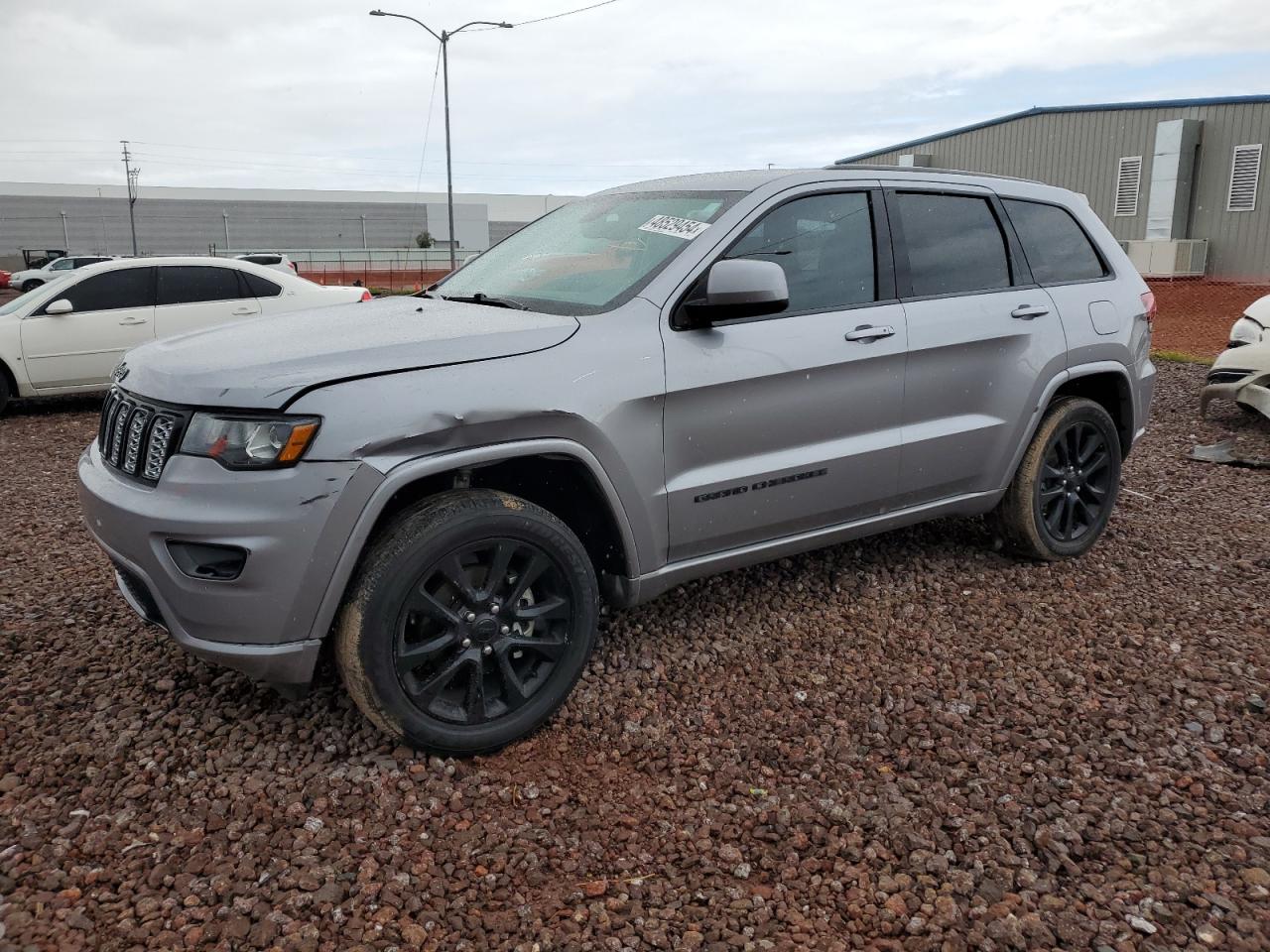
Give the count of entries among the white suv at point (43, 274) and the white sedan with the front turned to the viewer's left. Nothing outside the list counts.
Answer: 2

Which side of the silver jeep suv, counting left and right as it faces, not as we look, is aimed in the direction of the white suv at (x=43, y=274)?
right

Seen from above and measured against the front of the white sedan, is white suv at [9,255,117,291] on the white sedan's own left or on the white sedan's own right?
on the white sedan's own right

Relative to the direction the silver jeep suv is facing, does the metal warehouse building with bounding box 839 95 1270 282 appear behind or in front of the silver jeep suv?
behind

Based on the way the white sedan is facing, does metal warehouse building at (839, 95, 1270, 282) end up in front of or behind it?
behind

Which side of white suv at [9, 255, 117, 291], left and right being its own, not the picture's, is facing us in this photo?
left

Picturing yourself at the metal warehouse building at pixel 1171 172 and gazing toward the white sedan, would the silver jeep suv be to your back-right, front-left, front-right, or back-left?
front-left

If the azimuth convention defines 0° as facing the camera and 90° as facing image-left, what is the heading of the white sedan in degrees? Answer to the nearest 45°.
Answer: approximately 90°

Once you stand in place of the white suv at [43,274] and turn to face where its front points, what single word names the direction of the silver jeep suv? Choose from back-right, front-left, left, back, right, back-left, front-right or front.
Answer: left

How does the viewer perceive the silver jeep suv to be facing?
facing the viewer and to the left of the viewer
